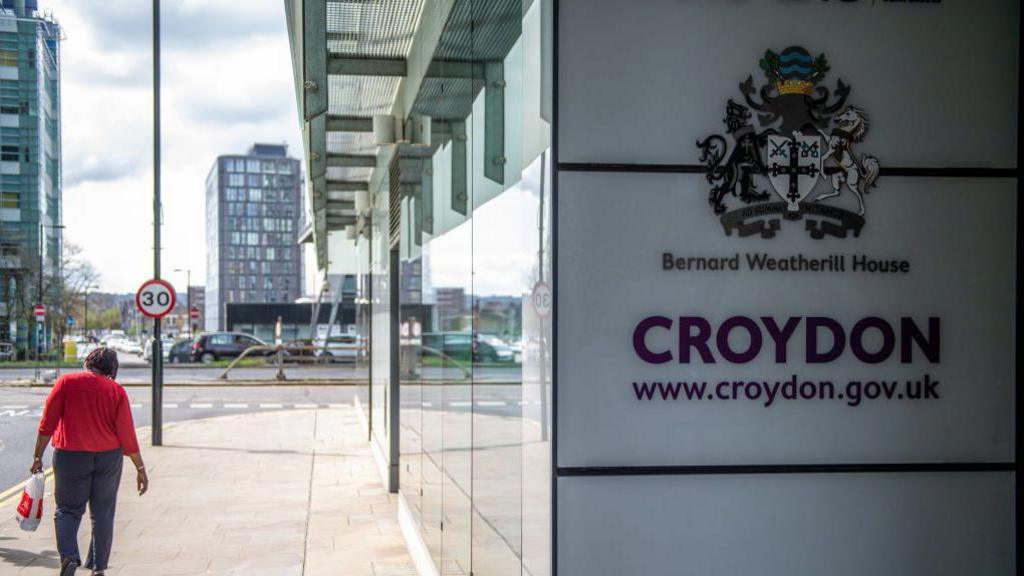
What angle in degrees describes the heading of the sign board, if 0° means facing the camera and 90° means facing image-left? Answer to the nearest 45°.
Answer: approximately 0°

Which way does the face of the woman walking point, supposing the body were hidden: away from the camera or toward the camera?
away from the camera

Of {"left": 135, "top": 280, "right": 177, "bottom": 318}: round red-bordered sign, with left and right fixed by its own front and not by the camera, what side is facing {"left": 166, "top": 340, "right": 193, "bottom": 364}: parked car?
back

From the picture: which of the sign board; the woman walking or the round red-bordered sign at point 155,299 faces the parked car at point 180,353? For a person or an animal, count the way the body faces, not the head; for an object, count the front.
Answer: the woman walking

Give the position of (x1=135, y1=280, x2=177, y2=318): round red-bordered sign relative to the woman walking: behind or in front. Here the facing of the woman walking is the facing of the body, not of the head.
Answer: in front

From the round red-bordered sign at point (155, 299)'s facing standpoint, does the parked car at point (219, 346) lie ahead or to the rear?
to the rear

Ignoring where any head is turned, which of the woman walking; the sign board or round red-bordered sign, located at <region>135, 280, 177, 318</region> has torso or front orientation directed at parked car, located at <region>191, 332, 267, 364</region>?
the woman walking

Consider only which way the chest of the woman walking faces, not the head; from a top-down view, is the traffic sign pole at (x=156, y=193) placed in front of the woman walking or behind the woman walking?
in front

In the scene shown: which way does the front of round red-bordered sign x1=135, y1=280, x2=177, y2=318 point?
toward the camera

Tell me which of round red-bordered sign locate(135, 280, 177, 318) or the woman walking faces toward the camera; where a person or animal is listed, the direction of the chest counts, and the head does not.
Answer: the round red-bordered sign

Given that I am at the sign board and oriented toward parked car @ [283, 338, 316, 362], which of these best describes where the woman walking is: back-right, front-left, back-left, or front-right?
front-left

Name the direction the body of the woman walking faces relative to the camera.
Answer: away from the camera

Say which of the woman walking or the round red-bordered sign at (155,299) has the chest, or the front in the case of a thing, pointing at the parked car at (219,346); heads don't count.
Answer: the woman walking
